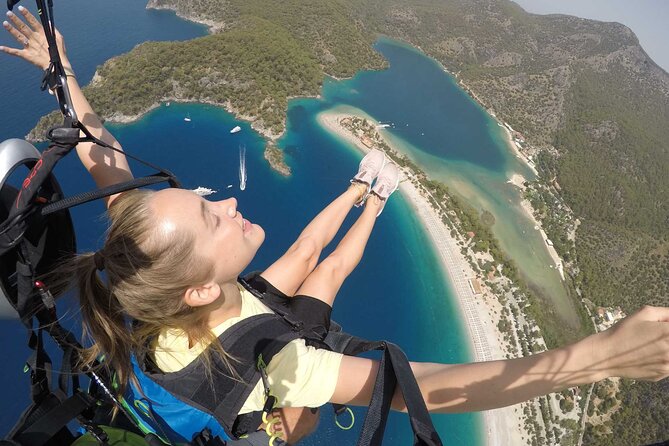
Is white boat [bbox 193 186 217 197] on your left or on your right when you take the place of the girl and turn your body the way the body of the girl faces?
on your left

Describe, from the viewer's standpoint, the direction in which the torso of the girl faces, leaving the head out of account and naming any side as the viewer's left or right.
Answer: facing away from the viewer and to the right of the viewer

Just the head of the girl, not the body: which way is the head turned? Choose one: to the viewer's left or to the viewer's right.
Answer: to the viewer's right
